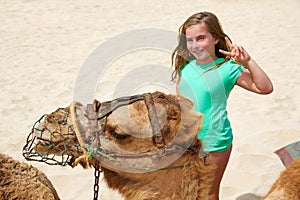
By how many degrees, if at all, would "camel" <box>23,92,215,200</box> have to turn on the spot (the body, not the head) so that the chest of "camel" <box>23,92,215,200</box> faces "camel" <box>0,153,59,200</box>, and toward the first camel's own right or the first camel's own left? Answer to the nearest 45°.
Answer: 0° — it already faces it

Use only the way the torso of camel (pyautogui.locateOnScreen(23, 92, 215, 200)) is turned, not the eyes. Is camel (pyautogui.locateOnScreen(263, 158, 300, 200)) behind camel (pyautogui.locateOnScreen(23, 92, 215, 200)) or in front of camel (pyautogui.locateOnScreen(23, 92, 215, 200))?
behind

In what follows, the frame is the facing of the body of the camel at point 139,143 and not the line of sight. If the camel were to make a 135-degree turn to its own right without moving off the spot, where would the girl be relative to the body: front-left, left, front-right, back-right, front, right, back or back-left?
front

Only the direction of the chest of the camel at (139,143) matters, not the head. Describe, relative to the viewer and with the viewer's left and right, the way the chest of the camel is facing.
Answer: facing to the left of the viewer
